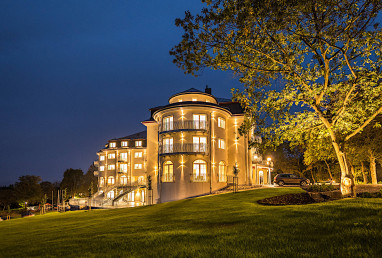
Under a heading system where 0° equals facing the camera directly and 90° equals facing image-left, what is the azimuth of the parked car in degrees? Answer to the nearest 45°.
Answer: approximately 270°

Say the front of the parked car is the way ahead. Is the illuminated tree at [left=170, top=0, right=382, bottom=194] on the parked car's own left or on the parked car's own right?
on the parked car's own right

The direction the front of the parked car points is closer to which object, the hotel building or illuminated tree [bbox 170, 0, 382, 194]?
the illuminated tree
